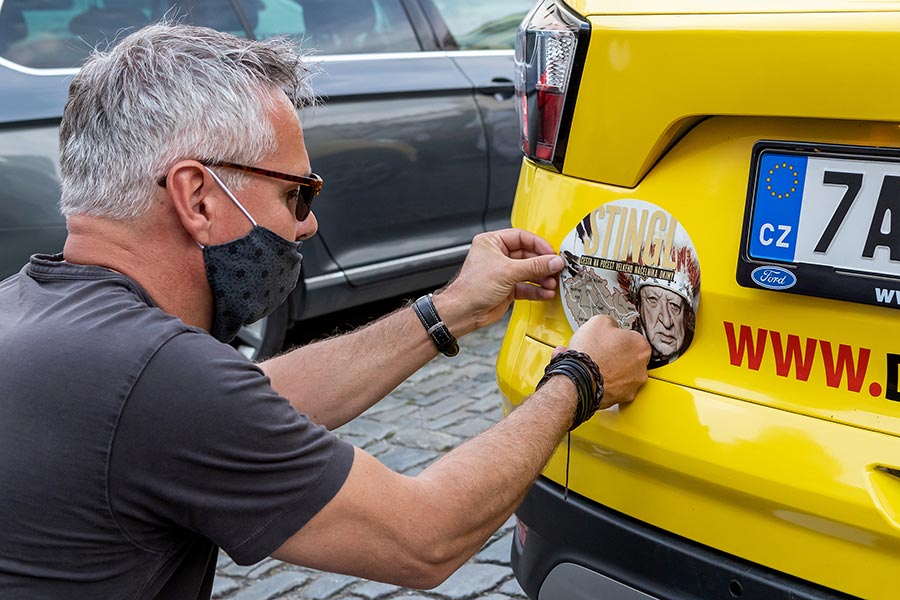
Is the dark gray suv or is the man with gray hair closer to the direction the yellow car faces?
the dark gray suv

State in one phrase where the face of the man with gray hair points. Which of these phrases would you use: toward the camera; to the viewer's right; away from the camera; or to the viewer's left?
to the viewer's right

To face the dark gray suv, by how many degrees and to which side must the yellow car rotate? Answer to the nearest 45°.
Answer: approximately 90° to its left

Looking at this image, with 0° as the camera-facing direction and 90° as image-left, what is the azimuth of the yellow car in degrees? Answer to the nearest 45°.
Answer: approximately 225°
